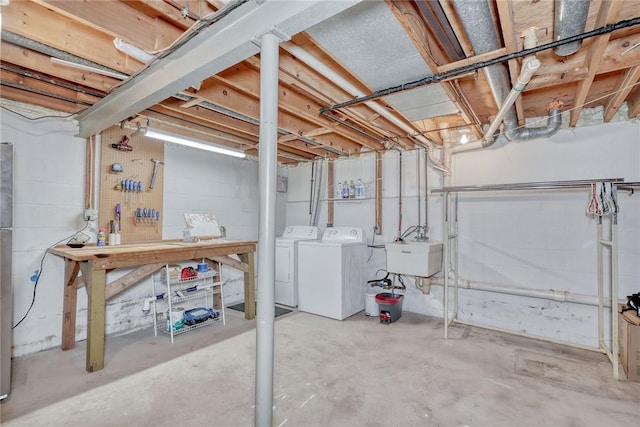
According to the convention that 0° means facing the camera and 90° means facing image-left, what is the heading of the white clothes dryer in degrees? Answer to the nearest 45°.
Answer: approximately 45°

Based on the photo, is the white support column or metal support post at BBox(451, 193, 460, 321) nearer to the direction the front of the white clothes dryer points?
the white support column

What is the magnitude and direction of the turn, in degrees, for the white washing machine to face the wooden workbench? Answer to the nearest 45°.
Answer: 0° — it already faces it

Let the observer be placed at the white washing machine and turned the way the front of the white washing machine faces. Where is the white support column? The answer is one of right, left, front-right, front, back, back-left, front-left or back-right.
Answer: front-left

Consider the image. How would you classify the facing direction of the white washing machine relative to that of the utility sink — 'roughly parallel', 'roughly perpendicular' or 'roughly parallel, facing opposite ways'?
roughly parallel

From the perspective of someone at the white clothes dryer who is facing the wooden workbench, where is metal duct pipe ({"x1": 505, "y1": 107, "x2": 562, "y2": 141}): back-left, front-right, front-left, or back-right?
back-left

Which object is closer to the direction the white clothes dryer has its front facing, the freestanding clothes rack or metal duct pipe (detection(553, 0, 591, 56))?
the metal duct pipe

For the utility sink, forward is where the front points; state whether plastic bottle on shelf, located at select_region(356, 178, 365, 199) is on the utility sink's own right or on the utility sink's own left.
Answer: on the utility sink's own right

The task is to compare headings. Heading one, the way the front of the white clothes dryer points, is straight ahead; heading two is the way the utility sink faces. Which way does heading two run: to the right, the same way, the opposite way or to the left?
the same way

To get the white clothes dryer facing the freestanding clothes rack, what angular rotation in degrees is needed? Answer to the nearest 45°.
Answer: approximately 90° to its left

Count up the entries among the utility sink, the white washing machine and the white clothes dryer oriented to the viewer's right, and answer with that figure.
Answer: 0

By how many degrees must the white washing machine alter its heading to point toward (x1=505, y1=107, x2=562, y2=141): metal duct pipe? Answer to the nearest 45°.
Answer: approximately 135° to its left

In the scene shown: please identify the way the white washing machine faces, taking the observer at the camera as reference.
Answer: facing the viewer and to the left of the viewer
